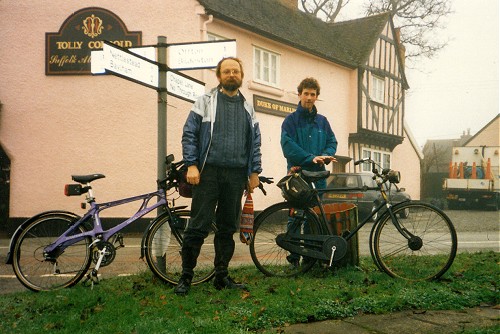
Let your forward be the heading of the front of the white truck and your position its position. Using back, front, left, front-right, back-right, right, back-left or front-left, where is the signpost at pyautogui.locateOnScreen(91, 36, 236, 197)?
back

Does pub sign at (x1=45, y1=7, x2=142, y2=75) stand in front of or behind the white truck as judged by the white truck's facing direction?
behind

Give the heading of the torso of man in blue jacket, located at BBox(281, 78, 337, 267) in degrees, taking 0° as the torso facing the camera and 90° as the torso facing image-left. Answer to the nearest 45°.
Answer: approximately 0°

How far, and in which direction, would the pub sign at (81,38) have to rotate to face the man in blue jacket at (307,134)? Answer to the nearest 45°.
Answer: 0° — it already faces them

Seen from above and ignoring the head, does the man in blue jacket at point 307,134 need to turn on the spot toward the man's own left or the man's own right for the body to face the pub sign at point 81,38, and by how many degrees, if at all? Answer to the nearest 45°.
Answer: approximately 135° to the man's own right

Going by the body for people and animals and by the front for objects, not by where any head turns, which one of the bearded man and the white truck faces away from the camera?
the white truck

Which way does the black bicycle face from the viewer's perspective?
to the viewer's right

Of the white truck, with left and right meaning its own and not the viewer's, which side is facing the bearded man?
back

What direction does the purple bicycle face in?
to the viewer's right
